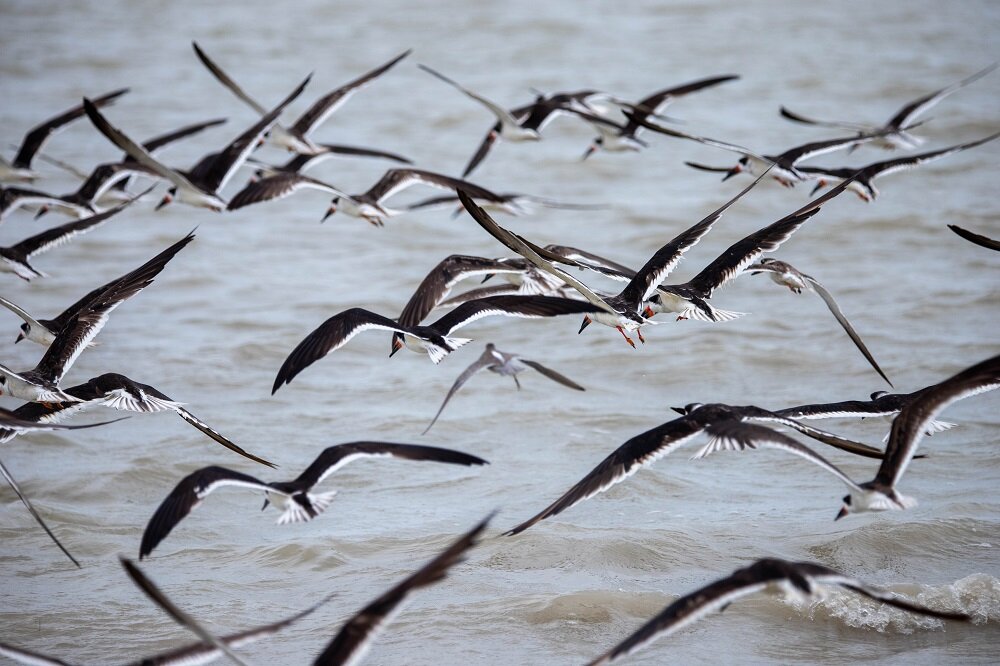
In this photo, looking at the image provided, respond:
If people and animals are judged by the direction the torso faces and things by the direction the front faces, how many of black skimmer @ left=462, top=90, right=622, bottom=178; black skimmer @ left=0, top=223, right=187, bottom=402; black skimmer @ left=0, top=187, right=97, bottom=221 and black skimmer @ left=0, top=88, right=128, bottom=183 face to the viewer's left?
4

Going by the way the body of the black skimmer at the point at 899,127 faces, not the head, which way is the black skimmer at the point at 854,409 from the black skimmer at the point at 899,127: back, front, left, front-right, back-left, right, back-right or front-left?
back-left

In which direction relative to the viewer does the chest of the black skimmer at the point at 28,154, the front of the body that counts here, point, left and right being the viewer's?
facing to the left of the viewer

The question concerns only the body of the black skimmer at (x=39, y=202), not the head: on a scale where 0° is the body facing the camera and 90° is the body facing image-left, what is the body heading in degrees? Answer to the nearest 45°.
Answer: approximately 90°

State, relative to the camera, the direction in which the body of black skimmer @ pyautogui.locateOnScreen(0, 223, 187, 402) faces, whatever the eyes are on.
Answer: to the viewer's left

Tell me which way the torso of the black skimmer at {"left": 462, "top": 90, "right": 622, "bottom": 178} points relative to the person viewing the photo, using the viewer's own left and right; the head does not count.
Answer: facing to the left of the viewer
